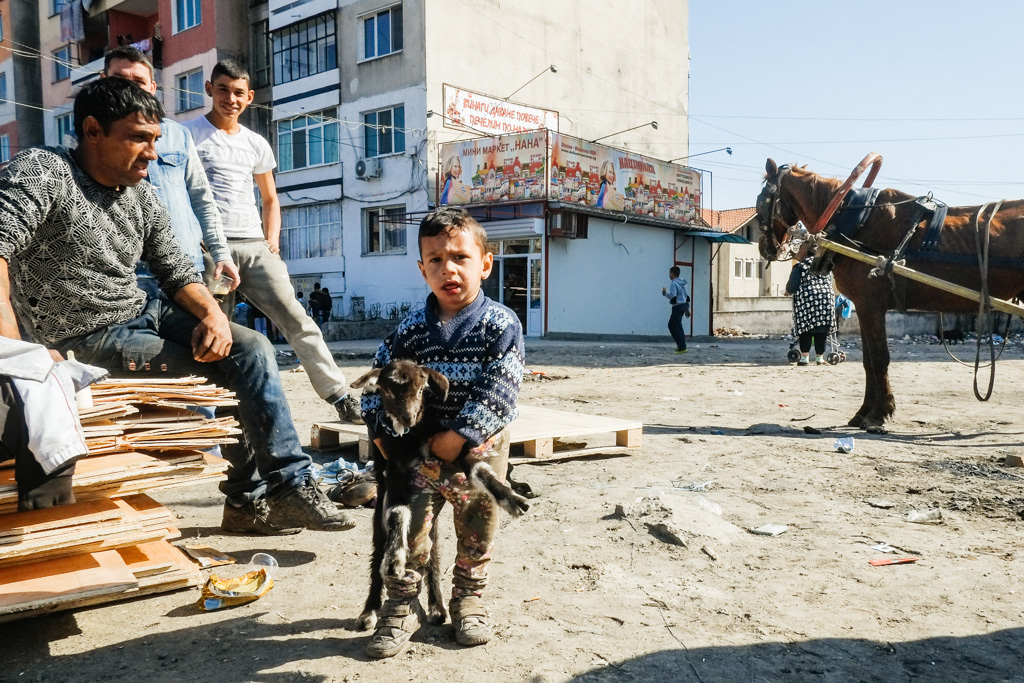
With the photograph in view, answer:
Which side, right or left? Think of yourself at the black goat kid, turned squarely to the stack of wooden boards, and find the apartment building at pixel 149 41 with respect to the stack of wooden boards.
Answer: right

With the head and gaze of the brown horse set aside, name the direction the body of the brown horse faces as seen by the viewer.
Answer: to the viewer's left

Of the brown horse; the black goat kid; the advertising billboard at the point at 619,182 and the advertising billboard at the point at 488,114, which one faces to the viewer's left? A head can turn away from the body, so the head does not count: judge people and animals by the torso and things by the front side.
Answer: the brown horse

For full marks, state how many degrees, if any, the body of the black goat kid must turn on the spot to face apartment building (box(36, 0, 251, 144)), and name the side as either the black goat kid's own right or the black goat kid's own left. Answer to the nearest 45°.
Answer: approximately 180°

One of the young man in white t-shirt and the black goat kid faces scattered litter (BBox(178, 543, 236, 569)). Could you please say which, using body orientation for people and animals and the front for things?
the young man in white t-shirt

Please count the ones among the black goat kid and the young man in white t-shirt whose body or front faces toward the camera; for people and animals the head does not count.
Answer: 2

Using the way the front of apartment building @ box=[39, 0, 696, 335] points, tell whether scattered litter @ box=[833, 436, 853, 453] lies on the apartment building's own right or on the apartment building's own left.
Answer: on the apartment building's own left

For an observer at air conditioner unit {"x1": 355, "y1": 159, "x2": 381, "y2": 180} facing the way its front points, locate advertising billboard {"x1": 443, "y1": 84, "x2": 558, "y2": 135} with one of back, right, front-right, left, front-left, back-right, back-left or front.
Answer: back-left

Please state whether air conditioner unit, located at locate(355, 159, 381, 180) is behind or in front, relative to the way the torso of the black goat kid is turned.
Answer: behind

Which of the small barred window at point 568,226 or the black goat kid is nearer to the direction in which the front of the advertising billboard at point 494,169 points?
the black goat kid

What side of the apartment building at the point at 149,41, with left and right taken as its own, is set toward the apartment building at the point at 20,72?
right

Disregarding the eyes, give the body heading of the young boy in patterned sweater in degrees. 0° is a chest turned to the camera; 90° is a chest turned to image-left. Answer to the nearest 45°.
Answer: approximately 0°

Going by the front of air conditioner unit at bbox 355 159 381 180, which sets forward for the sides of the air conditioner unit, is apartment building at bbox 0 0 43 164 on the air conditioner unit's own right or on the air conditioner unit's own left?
on the air conditioner unit's own right

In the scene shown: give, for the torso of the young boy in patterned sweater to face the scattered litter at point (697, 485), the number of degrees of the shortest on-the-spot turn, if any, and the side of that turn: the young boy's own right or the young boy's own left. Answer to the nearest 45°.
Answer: approximately 135° to the young boy's own left
